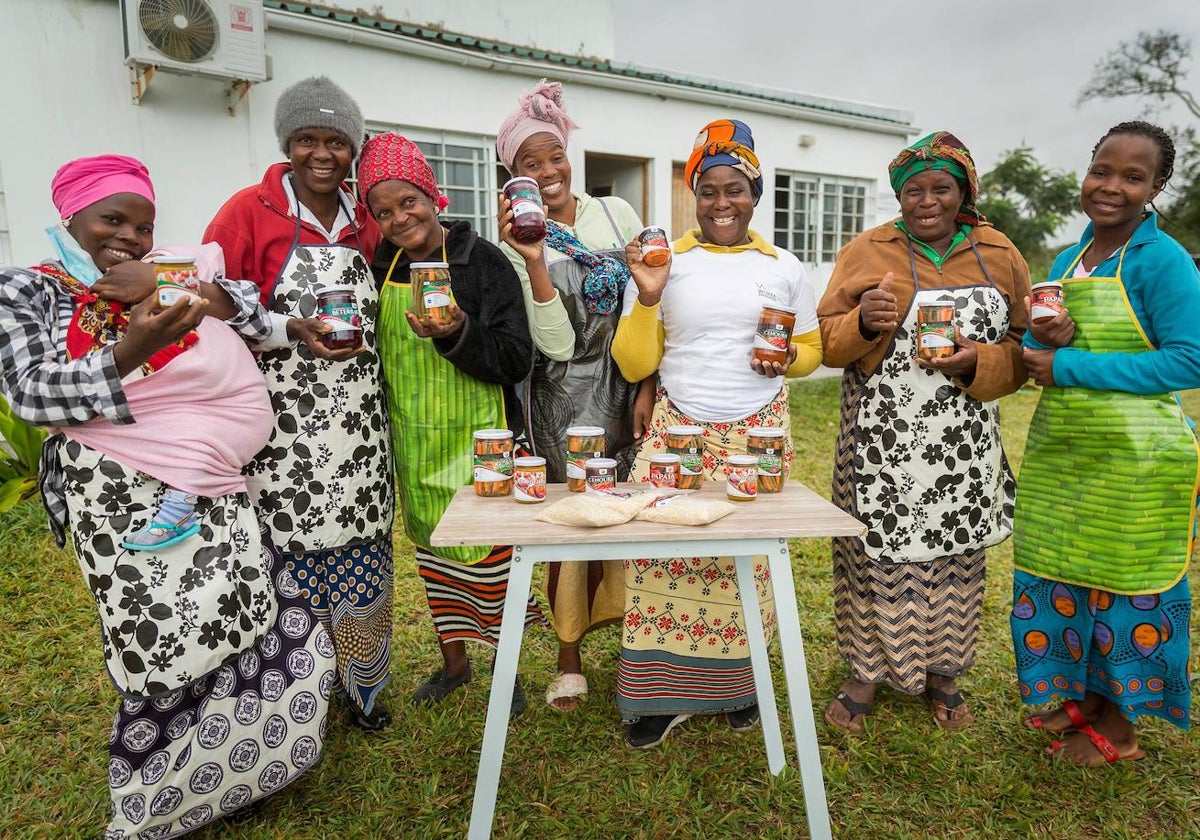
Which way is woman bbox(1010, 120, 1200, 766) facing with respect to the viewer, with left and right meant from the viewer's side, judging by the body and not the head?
facing the viewer and to the left of the viewer

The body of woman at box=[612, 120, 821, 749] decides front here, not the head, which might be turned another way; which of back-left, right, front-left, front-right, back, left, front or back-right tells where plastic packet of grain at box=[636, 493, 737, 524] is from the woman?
front

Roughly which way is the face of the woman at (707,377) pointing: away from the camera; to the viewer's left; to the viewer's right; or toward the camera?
toward the camera

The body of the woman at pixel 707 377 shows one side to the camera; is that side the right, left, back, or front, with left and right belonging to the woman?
front

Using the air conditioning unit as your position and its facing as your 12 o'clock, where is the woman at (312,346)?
The woman is roughly at 12 o'clock from the air conditioning unit.

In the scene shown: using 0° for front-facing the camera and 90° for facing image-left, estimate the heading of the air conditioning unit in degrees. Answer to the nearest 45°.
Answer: approximately 0°

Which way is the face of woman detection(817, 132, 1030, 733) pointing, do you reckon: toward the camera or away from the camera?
toward the camera

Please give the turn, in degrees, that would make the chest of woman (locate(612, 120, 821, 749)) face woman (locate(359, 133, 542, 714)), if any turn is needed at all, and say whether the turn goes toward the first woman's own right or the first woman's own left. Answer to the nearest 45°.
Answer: approximately 90° to the first woman's own right

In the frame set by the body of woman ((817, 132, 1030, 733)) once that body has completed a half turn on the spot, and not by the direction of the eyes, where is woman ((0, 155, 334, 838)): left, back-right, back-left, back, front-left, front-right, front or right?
back-left

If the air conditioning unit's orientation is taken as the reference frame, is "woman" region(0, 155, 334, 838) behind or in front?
in front

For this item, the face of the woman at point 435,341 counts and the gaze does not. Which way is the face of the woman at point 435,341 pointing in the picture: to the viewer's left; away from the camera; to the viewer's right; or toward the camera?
toward the camera

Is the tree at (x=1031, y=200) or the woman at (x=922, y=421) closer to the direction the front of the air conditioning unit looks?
the woman

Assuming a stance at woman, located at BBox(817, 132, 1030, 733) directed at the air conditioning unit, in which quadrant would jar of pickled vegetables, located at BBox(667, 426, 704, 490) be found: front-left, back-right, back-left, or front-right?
front-left

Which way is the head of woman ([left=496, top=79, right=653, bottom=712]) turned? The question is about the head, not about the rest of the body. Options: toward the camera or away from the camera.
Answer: toward the camera

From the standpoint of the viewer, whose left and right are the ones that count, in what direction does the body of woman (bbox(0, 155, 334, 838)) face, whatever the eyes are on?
facing the viewer and to the right of the viewer

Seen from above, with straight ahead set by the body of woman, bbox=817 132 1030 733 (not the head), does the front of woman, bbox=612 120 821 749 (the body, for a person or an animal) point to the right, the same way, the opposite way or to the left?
the same way

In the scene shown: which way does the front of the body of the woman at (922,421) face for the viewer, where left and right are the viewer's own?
facing the viewer
